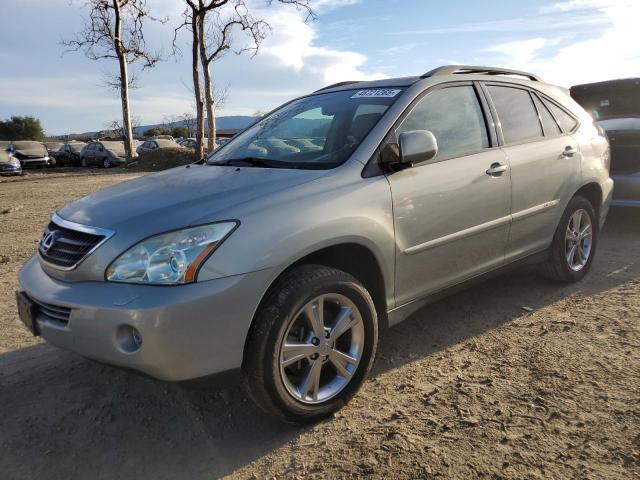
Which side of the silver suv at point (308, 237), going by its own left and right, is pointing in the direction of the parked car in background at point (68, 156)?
right

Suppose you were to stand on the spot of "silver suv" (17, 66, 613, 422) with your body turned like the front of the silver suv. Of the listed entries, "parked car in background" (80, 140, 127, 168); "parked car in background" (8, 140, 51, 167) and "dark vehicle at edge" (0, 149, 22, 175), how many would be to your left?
0

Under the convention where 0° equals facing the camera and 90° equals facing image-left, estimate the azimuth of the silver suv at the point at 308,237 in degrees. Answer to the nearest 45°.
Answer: approximately 45°

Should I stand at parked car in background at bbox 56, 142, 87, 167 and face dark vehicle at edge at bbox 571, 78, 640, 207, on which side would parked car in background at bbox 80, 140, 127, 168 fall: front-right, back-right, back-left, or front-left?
front-left

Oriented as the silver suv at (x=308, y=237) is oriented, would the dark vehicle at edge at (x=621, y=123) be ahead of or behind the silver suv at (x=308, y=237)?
behind

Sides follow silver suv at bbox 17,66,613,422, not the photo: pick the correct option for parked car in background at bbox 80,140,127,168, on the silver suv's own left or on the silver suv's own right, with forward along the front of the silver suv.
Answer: on the silver suv's own right

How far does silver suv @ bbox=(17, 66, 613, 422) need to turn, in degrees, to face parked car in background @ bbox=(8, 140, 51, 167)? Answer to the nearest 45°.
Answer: approximately 90° to its right

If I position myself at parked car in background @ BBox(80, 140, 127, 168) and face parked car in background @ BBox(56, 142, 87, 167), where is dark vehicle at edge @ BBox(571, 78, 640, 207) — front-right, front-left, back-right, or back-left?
back-left

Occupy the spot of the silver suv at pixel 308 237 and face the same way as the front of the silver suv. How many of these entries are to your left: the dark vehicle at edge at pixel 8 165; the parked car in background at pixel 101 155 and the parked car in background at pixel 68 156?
0

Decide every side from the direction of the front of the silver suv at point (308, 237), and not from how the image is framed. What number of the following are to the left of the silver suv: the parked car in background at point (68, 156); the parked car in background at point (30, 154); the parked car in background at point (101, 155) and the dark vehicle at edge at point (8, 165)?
0

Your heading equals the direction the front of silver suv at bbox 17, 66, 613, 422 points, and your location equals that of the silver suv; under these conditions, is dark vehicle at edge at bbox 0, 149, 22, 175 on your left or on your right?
on your right
